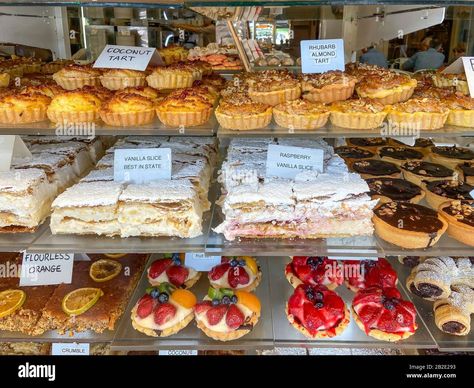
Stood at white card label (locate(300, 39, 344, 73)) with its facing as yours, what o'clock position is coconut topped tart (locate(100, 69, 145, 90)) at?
The coconut topped tart is roughly at 3 o'clock from the white card label.

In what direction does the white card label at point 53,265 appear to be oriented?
toward the camera

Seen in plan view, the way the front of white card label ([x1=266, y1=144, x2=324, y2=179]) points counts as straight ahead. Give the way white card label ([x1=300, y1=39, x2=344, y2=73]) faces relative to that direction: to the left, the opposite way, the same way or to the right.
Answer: the same way

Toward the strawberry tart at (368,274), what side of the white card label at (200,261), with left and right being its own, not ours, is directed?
left

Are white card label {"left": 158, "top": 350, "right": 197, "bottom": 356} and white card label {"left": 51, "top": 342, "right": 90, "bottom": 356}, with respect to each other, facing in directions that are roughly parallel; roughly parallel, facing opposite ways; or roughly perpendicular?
roughly parallel

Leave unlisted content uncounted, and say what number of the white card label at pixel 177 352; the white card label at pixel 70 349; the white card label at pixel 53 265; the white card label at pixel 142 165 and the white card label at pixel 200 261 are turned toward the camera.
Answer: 5

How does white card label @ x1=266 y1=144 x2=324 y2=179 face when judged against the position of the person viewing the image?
facing the viewer

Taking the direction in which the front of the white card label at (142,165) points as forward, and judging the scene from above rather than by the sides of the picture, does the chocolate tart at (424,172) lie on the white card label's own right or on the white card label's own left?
on the white card label's own left

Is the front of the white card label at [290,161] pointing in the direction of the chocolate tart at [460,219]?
no

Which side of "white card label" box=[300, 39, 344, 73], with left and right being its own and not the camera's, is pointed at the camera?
front

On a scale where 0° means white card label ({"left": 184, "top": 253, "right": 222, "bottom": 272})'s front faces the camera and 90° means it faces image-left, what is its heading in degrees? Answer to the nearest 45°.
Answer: approximately 0°

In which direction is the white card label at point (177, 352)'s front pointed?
toward the camera

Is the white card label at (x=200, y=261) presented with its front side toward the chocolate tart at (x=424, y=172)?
no
